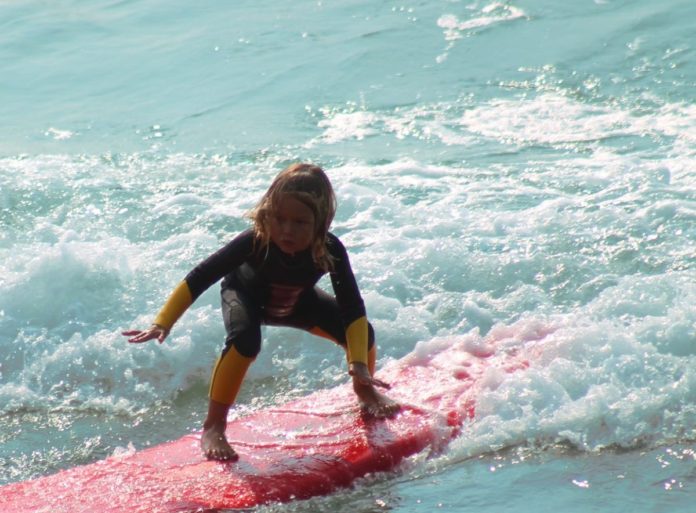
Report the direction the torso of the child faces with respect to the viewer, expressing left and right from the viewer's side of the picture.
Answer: facing the viewer

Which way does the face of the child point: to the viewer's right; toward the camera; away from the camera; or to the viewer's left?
toward the camera
